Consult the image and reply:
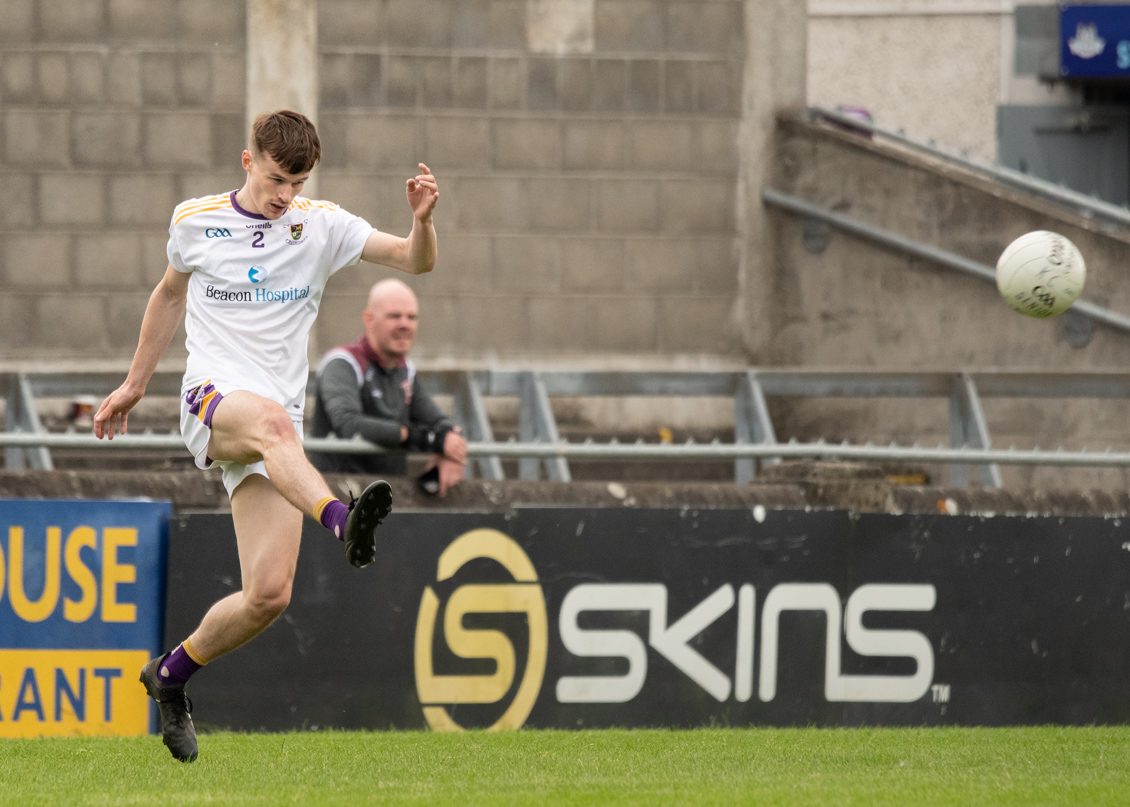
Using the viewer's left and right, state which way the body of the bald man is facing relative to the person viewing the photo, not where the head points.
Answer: facing the viewer and to the right of the viewer

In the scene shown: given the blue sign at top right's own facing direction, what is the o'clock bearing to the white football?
The white football is roughly at 12 o'clock from the blue sign at top right.

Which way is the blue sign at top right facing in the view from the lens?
facing the viewer

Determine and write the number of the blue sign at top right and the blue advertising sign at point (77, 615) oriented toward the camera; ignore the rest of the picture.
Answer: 2

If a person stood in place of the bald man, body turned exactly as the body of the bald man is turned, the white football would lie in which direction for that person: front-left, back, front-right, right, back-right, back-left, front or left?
front-left

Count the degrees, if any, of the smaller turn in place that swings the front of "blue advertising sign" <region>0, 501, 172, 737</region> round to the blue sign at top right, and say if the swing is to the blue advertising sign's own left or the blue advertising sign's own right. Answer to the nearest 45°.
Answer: approximately 135° to the blue advertising sign's own left

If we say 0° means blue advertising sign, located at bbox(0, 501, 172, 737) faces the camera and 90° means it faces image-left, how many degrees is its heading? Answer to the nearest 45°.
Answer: approximately 0°

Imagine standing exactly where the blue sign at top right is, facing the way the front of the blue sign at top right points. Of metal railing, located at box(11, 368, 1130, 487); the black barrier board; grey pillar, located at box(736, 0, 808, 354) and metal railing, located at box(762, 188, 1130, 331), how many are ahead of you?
4

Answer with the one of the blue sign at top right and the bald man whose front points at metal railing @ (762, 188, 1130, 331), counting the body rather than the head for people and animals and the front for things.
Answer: the blue sign at top right

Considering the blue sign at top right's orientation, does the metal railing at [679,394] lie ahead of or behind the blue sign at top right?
ahead

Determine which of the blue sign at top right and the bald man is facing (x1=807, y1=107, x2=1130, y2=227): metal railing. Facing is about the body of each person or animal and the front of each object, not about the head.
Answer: the blue sign at top right
